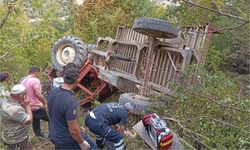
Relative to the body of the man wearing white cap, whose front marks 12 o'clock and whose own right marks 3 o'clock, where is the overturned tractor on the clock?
The overturned tractor is roughly at 12 o'clock from the man wearing white cap.

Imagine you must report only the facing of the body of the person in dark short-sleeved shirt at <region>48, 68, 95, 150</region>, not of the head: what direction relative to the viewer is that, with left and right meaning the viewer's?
facing away from the viewer and to the right of the viewer

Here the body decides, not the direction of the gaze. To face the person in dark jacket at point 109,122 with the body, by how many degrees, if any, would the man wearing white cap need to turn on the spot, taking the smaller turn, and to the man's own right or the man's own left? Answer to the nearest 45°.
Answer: approximately 45° to the man's own right

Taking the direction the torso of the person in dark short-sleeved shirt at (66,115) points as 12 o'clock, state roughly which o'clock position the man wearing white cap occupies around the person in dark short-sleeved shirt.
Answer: The man wearing white cap is roughly at 9 o'clock from the person in dark short-sleeved shirt.

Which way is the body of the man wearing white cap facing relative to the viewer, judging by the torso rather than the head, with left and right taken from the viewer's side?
facing away from the viewer and to the right of the viewer

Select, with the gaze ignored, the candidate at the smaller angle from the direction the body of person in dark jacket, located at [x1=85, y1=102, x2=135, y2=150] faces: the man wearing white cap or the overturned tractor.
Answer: the overturned tractor

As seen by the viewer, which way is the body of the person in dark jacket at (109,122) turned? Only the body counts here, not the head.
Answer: to the viewer's right
